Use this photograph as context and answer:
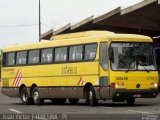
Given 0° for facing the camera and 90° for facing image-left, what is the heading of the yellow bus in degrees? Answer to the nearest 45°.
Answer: approximately 315°
